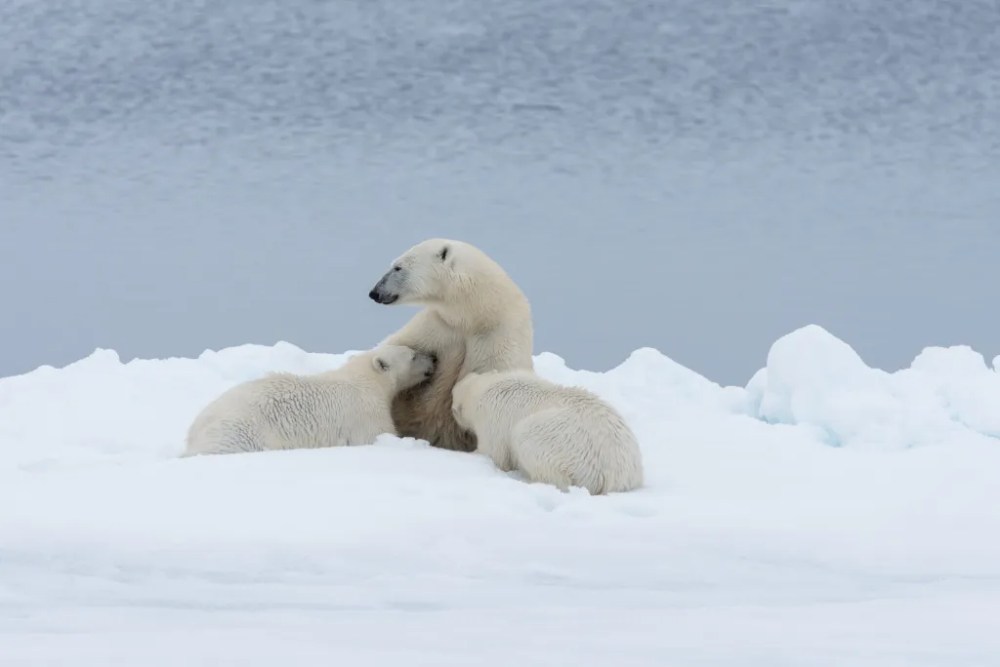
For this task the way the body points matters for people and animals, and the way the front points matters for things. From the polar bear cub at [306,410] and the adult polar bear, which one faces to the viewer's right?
the polar bear cub

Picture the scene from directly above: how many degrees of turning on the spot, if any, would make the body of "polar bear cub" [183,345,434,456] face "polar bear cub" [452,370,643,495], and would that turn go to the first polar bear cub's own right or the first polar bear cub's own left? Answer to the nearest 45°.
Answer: approximately 45° to the first polar bear cub's own right

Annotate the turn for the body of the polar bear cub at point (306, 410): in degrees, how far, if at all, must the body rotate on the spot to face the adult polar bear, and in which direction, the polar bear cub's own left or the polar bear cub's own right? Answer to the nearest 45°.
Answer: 0° — it already faces it

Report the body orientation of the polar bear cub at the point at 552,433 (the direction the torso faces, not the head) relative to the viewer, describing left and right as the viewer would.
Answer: facing away from the viewer and to the left of the viewer

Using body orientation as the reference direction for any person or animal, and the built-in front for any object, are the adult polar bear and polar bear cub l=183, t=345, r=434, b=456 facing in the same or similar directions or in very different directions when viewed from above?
very different directions

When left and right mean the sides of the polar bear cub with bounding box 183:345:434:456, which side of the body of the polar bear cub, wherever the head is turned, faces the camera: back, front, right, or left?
right

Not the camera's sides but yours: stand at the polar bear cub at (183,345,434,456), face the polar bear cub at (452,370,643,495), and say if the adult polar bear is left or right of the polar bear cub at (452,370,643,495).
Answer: left

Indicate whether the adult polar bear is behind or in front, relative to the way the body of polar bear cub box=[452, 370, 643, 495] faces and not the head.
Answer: in front
